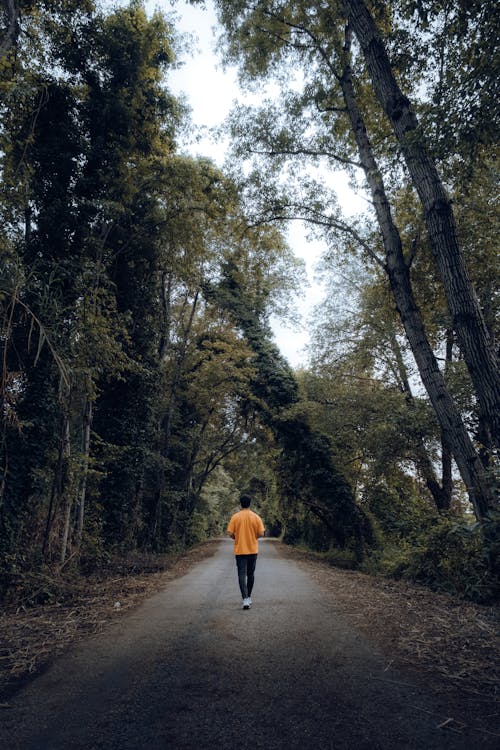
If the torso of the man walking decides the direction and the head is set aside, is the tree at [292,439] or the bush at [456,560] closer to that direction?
the tree

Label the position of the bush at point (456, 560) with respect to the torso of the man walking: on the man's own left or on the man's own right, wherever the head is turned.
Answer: on the man's own right

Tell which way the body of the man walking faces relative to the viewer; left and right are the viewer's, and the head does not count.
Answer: facing away from the viewer

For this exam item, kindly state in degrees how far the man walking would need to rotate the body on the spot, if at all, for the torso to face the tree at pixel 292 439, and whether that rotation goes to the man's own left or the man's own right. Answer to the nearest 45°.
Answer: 0° — they already face it
